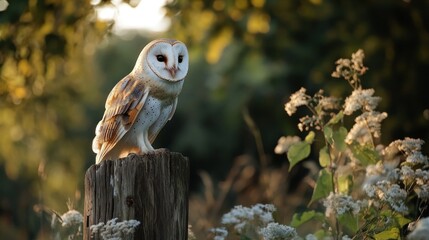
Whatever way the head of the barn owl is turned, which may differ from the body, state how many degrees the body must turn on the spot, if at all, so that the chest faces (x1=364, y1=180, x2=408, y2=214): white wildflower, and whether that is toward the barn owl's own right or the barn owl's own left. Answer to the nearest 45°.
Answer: approximately 45° to the barn owl's own left

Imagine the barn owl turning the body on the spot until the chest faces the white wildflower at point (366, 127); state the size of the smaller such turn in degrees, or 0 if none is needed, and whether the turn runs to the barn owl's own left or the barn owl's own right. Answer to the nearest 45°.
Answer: approximately 45° to the barn owl's own left

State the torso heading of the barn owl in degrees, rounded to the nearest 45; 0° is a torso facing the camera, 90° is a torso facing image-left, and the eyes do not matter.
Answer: approximately 315°

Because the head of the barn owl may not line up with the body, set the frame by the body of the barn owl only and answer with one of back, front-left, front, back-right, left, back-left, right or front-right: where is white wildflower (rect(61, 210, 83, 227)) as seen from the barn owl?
back
